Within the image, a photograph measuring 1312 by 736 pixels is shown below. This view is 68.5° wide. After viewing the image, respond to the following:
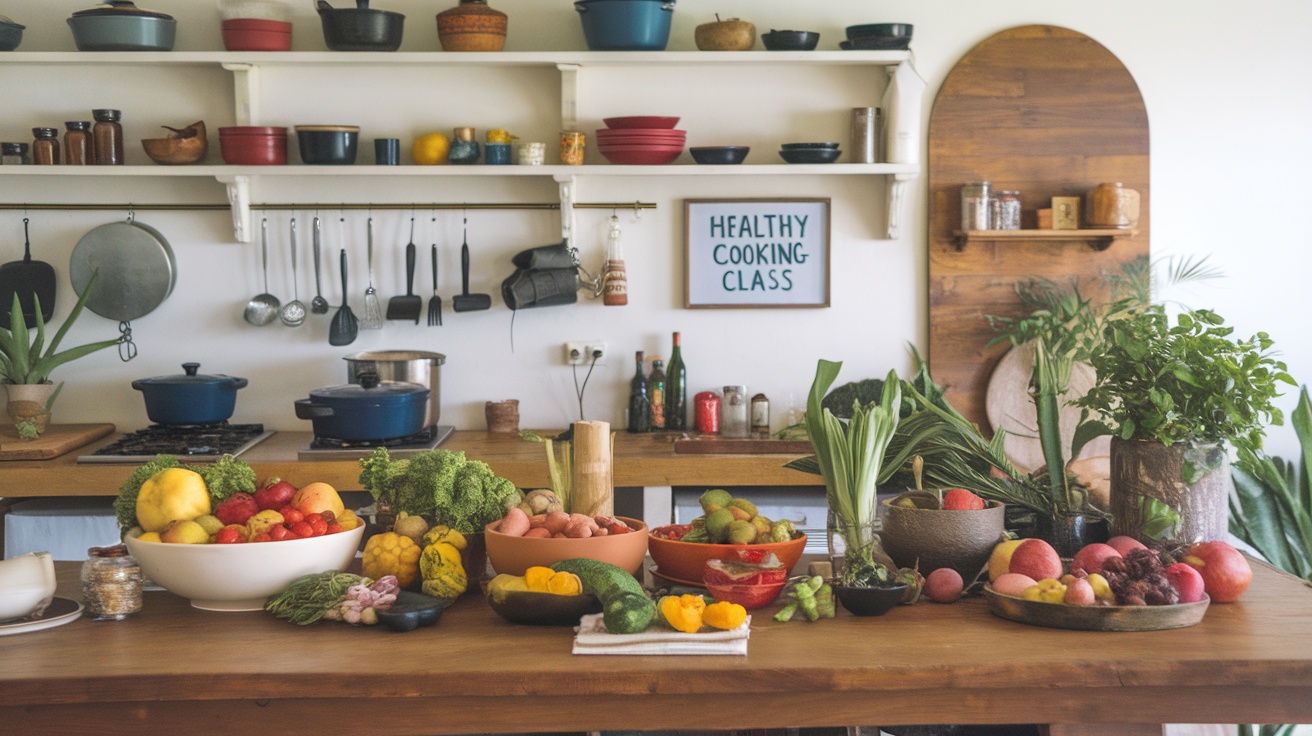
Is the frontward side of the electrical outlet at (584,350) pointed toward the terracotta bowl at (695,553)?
yes

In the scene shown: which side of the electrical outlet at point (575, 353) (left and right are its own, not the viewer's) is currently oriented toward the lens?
front

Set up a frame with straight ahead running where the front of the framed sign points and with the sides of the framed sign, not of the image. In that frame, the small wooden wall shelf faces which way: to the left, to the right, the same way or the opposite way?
the same way

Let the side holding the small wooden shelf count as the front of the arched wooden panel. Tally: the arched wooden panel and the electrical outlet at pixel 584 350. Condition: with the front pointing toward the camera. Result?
2

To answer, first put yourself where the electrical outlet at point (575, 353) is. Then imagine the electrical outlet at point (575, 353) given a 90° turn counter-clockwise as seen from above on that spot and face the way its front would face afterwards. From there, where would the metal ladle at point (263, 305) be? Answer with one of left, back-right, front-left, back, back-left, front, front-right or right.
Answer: back

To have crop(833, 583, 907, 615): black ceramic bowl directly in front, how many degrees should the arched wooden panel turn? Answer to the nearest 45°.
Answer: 0° — it already faces it

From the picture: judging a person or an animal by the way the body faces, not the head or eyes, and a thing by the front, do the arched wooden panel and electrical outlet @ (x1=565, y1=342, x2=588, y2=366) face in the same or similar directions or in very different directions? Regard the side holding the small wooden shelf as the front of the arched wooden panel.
same or similar directions

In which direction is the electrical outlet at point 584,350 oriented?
toward the camera

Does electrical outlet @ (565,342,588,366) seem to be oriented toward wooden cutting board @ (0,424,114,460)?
no

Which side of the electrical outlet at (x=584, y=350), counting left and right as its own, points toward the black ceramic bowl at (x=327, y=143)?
right

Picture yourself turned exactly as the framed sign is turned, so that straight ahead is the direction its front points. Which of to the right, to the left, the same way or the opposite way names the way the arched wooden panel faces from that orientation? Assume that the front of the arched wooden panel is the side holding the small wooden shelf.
the same way

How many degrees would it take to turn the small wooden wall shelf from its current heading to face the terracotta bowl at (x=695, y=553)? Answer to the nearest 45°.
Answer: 0° — it already faces it

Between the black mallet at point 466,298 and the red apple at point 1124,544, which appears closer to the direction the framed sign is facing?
the red apple

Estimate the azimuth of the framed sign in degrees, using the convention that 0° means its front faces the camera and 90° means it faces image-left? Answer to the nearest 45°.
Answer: approximately 0°

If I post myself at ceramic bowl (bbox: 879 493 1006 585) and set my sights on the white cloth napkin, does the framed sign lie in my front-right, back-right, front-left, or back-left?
back-right

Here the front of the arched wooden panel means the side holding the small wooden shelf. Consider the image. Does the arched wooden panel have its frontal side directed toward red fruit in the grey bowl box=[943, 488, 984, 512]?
yes

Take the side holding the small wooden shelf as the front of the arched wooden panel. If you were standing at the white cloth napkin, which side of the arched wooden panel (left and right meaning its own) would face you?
front

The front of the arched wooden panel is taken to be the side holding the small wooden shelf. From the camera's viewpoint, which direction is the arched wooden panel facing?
toward the camera

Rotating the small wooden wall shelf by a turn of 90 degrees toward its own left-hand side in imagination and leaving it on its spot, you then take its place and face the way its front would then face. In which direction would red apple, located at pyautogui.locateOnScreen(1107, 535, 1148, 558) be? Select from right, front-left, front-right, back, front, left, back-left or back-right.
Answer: right

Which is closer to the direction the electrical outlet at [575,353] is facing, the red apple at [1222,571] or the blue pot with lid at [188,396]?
the red apple

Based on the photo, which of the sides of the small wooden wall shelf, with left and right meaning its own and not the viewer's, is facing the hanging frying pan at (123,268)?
right
